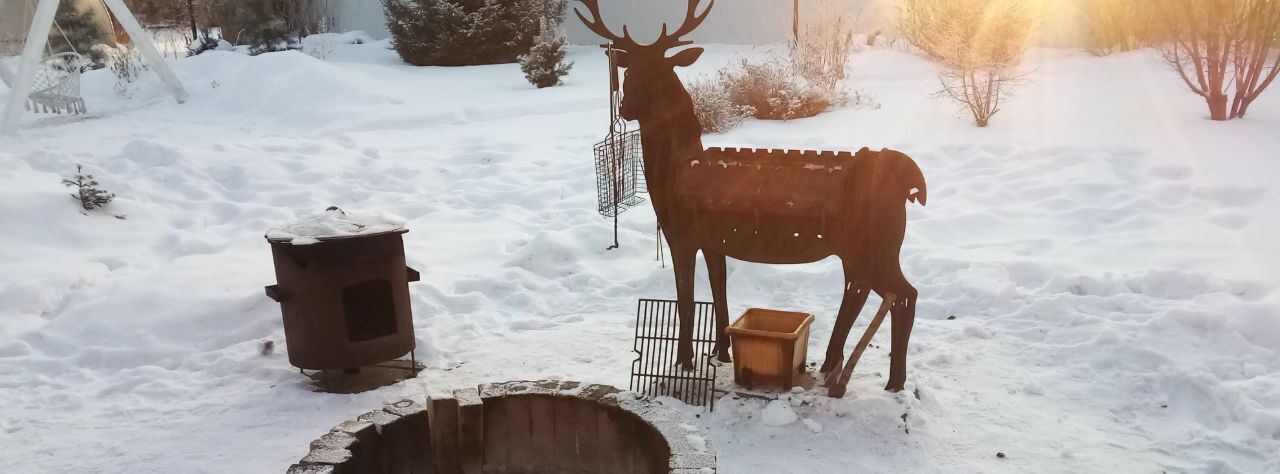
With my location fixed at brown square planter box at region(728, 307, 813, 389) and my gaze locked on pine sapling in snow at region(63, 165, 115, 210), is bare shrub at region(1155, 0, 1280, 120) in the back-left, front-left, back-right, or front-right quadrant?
back-right

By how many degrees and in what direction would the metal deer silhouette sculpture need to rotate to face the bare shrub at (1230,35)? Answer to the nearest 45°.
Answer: approximately 135° to its right

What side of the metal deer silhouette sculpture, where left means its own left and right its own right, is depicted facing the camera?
left

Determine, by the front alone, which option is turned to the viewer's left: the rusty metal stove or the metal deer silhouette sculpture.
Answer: the metal deer silhouette sculpture

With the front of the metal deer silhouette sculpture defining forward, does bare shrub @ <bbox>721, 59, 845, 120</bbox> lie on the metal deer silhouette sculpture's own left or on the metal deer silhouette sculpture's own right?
on the metal deer silhouette sculpture's own right

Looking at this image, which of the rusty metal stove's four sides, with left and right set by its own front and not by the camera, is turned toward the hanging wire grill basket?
left

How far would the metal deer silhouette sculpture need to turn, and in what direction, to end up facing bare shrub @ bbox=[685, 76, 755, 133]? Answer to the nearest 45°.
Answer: approximately 90° to its right

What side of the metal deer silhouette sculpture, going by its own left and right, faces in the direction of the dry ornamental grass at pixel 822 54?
right

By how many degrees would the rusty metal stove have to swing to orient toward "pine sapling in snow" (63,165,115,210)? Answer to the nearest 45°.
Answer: approximately 180°

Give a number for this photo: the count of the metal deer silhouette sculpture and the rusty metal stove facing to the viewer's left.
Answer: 1
